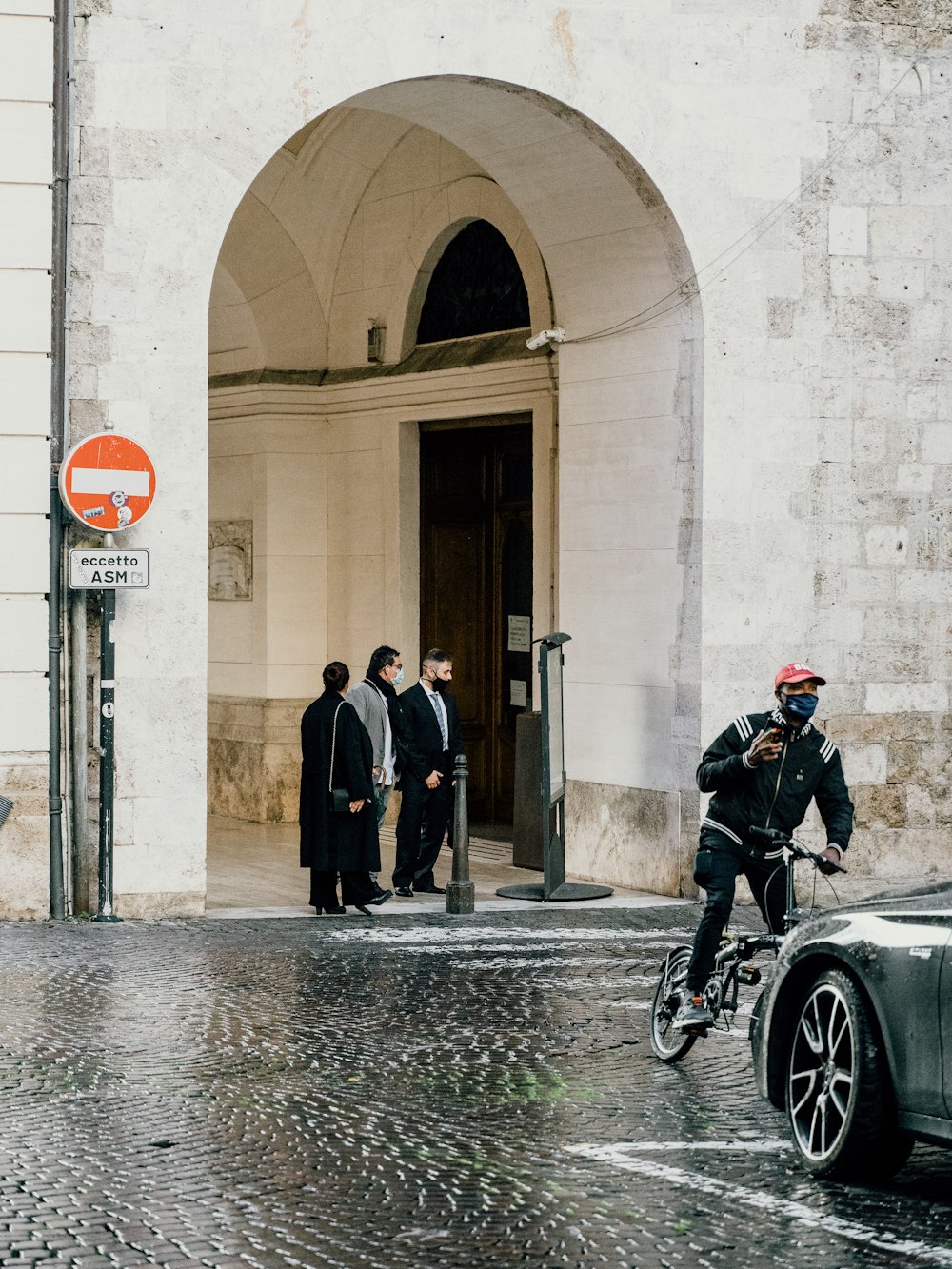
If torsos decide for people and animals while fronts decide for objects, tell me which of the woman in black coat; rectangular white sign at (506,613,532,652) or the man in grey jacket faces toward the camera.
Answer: the rectangular white sign

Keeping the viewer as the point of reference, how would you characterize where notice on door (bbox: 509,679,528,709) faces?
facing the viewer

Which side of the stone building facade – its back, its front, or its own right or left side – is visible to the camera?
front

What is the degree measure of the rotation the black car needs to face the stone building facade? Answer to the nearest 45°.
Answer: approximately 45° to its right

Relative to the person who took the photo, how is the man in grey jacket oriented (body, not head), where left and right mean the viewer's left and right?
facing to the right of the viewer

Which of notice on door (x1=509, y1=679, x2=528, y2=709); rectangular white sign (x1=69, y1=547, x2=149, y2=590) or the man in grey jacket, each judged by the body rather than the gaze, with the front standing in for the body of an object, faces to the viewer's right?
the man in grey jacket

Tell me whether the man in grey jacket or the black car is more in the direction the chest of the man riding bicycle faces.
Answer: the black car

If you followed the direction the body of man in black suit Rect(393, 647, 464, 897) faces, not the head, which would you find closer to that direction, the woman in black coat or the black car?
the black car

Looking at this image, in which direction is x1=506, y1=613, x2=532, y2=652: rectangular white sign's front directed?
toward the camera

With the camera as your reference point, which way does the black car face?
facing away from the viewer and to the left of the viewer

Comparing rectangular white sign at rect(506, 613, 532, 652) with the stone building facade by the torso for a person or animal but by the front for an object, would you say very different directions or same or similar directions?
same or similar directions

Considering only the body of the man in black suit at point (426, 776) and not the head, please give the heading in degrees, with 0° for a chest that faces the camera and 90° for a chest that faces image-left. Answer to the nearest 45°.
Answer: approximately 315°

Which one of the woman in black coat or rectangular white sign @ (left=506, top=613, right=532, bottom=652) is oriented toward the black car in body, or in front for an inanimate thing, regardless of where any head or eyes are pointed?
the rectangular white sign

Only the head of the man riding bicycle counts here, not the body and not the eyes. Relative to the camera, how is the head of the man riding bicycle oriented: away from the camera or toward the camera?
toward the camera

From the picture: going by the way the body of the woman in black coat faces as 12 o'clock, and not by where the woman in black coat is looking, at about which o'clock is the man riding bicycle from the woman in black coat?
The man riding bicycle is roughly at 4 o'clock from the woman in black coat.
